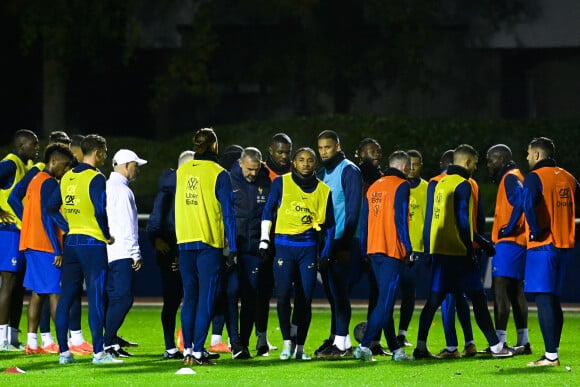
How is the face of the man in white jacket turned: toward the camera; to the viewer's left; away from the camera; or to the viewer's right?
to the viewer's right

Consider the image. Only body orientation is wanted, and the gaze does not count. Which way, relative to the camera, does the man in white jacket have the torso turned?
to the viewer's right

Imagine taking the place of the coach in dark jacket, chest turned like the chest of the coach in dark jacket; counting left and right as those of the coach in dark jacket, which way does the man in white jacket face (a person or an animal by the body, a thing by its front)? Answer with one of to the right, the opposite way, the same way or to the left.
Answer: to the left

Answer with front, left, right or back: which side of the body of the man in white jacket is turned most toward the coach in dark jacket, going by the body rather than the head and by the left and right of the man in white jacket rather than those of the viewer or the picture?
front

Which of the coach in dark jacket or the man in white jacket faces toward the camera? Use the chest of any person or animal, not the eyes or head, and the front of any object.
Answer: the coach in dark jacket

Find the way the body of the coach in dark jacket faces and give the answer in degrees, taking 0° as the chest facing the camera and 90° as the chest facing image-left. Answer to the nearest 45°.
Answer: approximately 0°

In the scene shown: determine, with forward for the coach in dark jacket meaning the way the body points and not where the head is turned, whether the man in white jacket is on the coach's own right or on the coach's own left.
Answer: on the coach's own right
